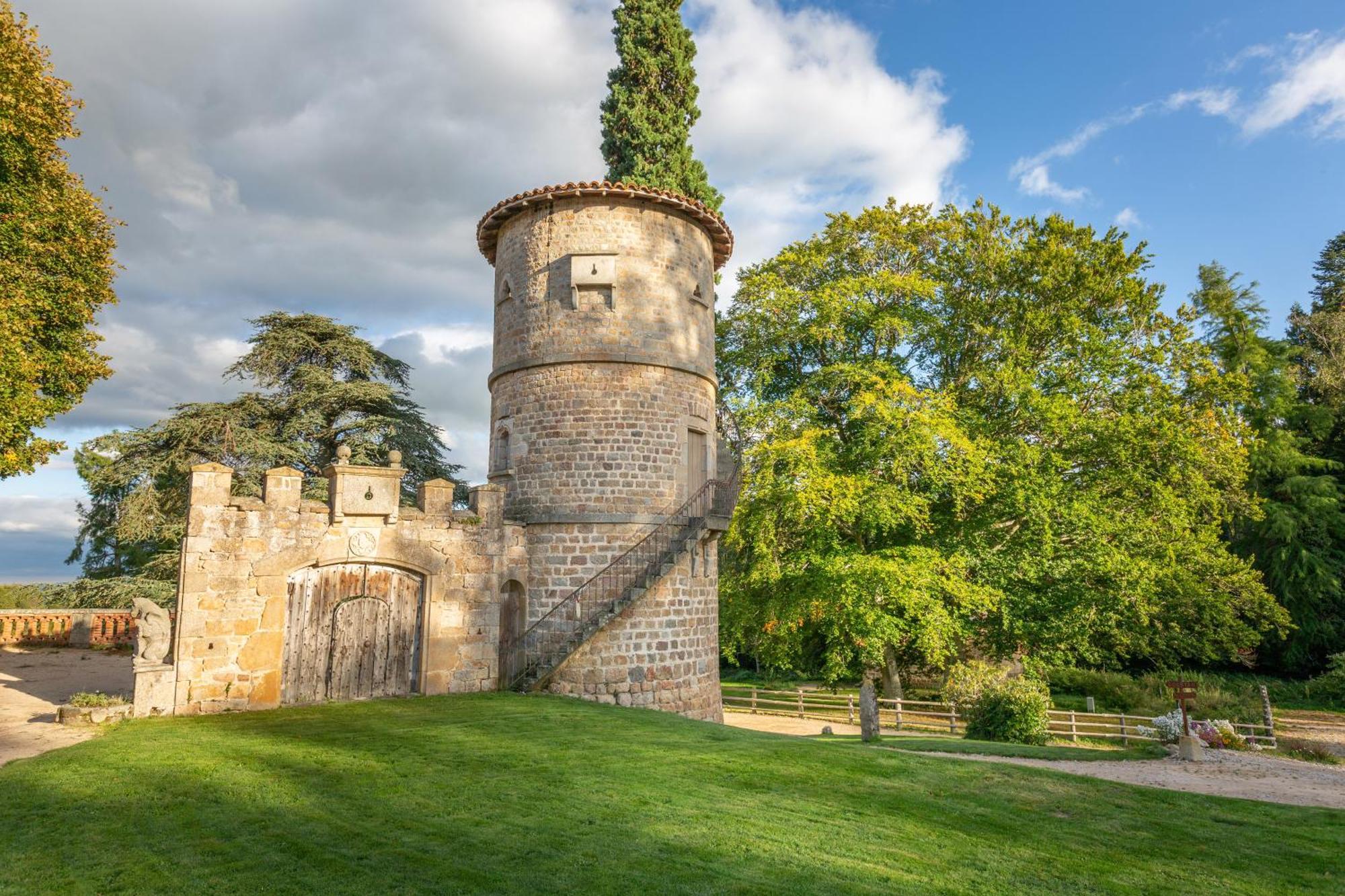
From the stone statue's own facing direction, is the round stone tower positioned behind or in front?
behind

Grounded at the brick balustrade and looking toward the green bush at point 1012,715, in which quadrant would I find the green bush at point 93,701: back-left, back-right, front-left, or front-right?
front-right

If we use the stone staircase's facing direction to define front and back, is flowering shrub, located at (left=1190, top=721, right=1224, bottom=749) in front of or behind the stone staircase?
behind

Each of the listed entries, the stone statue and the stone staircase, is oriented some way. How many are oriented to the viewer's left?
2

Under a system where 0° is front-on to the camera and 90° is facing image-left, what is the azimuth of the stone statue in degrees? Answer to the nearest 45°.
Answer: approximately 90°

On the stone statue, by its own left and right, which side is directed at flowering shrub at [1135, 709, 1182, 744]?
back

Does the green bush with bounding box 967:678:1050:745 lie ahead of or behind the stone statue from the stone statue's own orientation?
behind

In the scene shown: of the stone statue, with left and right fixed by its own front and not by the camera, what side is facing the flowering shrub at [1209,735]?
back
